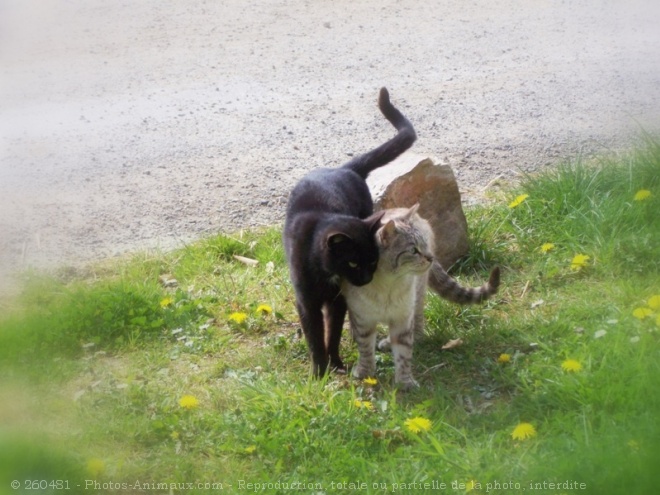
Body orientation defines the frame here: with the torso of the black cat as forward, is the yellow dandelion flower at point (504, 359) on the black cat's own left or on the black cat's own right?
on the black cat's own left

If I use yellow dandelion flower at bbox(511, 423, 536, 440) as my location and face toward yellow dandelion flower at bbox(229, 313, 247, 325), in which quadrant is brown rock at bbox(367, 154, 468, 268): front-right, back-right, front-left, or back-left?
front-right

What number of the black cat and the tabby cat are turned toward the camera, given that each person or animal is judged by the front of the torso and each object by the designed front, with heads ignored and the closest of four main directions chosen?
2

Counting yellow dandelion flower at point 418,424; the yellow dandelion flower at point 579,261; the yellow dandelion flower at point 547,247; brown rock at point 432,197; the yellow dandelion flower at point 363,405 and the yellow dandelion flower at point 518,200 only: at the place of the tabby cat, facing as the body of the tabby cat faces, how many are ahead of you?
2

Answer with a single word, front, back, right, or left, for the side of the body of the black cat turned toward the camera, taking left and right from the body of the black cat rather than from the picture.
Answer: front

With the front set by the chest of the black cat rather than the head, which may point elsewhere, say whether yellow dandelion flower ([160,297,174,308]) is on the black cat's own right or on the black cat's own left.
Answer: on the black cat's own right

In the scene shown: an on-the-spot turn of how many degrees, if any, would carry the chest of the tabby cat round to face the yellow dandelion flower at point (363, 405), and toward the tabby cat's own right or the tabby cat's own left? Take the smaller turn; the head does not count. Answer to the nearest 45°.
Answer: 0° — it already faces it

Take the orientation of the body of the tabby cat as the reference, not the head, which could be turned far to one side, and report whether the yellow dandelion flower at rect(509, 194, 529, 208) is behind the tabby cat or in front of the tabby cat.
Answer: behind

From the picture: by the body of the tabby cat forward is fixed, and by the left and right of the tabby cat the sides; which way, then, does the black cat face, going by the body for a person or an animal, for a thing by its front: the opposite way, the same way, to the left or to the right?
the same way

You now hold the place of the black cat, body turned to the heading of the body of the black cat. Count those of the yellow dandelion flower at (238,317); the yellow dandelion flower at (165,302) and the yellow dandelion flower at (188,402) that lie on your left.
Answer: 0

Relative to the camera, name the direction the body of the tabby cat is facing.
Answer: toward the camera

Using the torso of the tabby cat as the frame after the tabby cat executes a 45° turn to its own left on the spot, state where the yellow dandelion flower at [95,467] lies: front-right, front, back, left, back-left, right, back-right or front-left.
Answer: right
